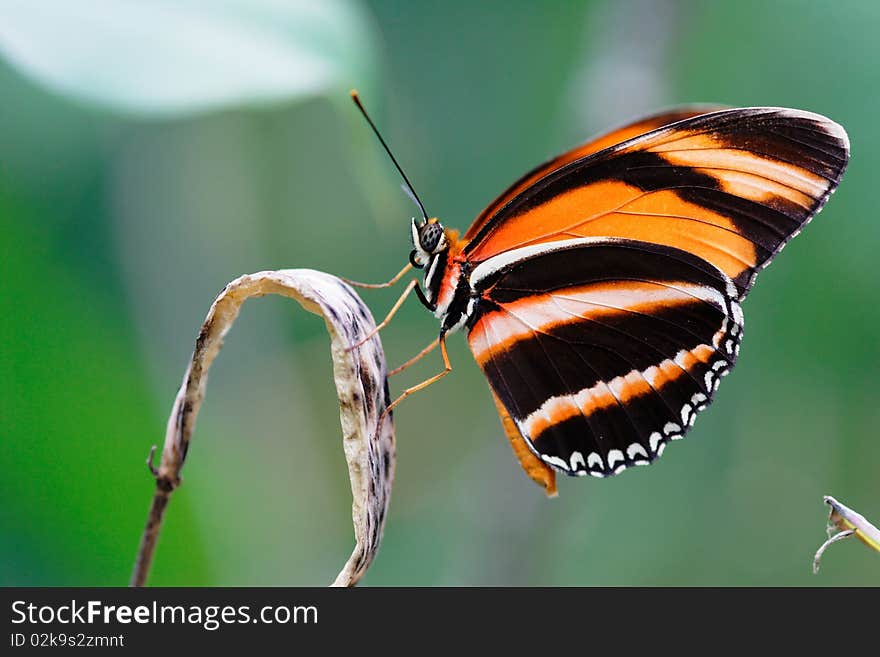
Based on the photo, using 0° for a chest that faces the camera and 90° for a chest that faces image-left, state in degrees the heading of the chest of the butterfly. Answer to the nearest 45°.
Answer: approximately 90°
